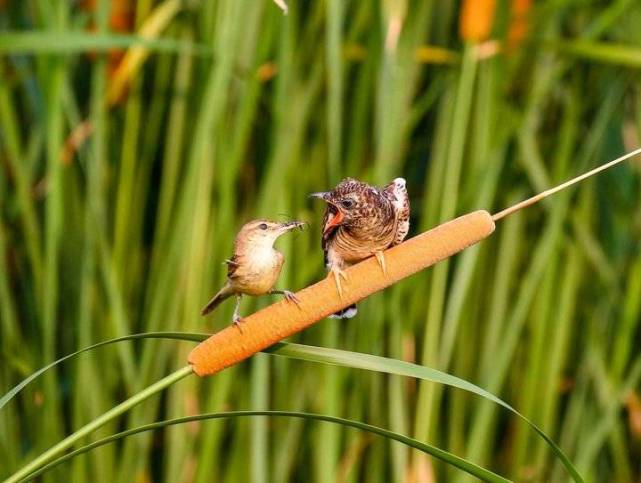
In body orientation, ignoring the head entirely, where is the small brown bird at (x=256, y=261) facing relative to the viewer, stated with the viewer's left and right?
facing the viewer and to the right of the viewer

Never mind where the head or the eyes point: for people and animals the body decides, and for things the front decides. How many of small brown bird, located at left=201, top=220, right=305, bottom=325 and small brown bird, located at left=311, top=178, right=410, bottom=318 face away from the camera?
0

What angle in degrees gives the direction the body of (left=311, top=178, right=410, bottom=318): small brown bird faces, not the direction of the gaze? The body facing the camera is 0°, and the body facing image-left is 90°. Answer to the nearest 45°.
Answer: approximately 45°
